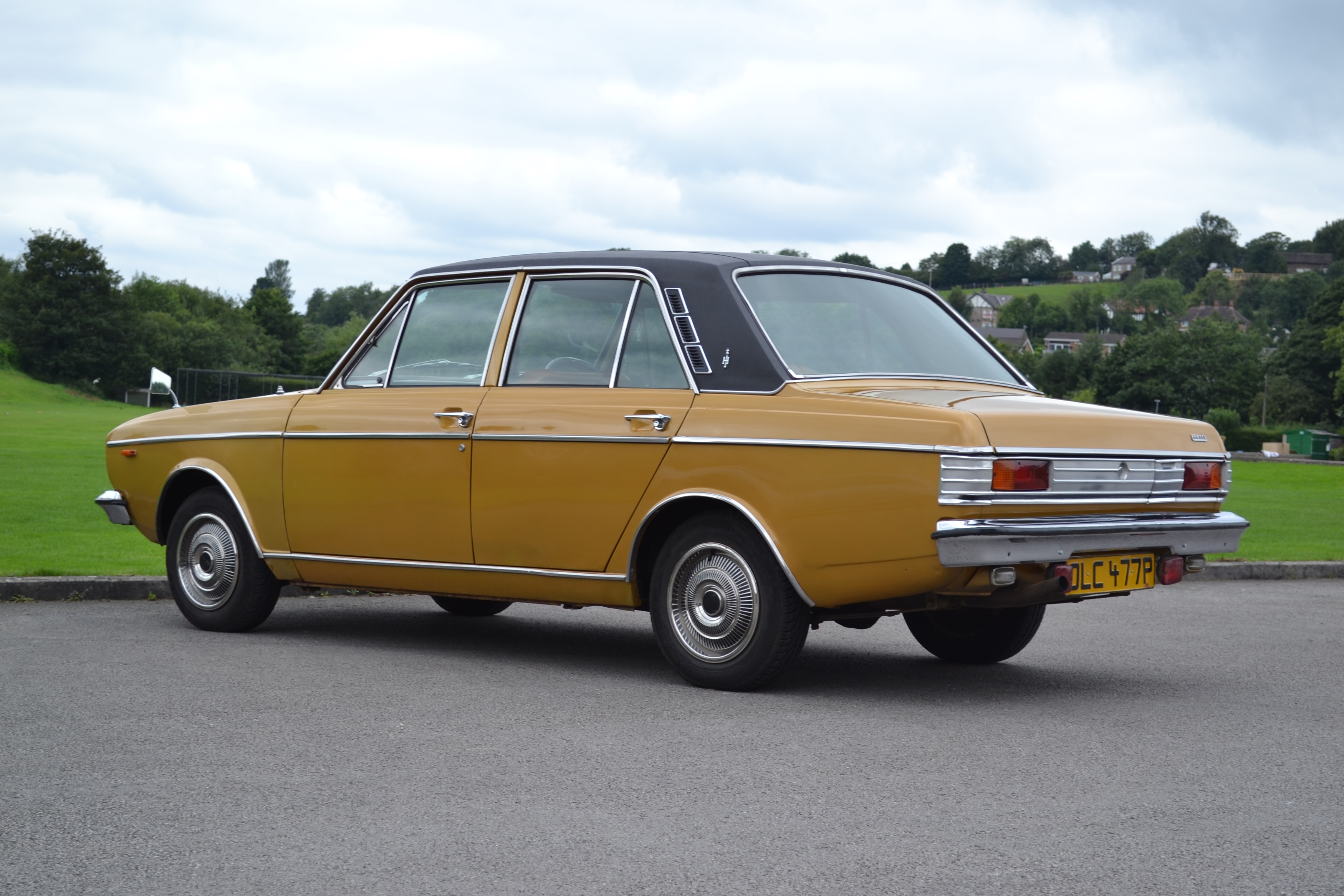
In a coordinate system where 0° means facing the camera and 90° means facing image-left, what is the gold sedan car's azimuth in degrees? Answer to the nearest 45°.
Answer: approximately 135°
